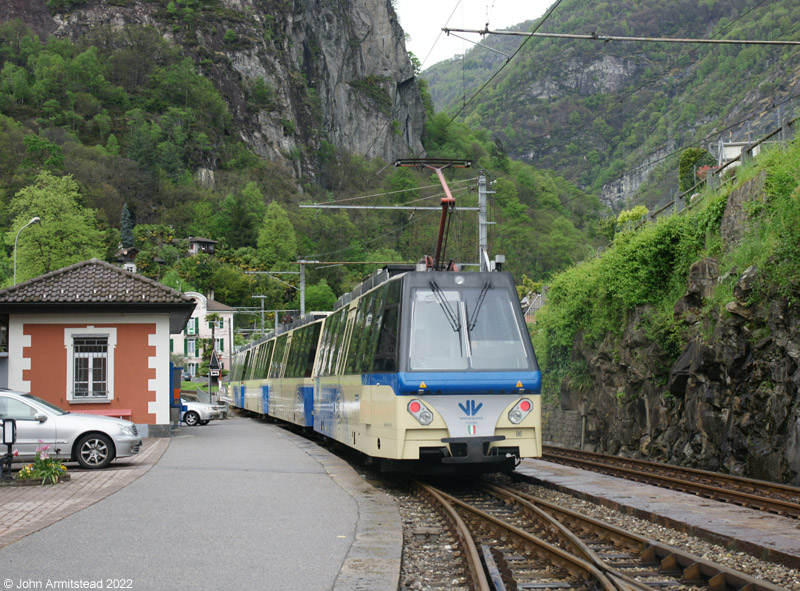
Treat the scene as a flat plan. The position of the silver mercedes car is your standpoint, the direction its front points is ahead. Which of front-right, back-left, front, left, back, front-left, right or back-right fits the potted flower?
right

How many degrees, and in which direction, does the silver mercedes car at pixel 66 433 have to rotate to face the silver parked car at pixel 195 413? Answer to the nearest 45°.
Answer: approximately 90° to its left

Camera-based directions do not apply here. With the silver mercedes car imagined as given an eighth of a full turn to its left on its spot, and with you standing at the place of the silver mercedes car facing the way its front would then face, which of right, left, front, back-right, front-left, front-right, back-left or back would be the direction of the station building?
front-left

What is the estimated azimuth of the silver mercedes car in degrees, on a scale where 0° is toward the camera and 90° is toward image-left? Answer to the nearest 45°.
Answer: approximately 270°

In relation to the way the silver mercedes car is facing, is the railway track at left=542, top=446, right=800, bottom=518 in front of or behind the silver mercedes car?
in front
